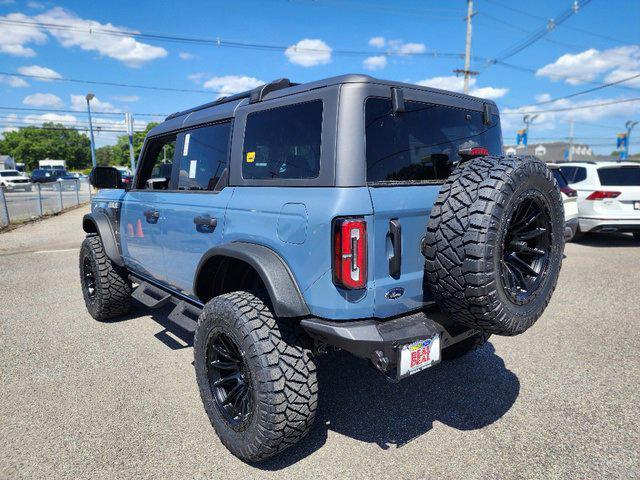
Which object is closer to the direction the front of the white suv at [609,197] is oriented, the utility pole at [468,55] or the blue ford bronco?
the utility pole

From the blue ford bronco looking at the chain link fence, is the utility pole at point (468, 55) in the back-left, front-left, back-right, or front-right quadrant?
front-right

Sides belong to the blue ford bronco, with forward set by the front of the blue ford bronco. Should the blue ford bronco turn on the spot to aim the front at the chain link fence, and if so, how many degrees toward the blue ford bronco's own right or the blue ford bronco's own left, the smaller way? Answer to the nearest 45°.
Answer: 0° — it already faces it

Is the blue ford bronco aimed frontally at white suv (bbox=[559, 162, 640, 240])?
no

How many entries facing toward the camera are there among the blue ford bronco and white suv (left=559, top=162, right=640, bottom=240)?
0

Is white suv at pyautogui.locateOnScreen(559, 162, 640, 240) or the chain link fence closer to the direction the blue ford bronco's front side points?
the chain link fence

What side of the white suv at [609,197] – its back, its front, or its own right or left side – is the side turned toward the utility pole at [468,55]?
front

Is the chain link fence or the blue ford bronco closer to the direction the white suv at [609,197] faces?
the chain link fence

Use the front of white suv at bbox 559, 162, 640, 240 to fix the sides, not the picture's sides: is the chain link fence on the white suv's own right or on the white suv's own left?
on the white suv's own left

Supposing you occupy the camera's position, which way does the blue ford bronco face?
facing away from the viewer and to the left of the viewer

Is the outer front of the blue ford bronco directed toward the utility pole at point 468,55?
no

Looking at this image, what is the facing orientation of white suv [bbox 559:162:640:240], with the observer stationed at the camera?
facing away from the viewer and to the left of the viewer
